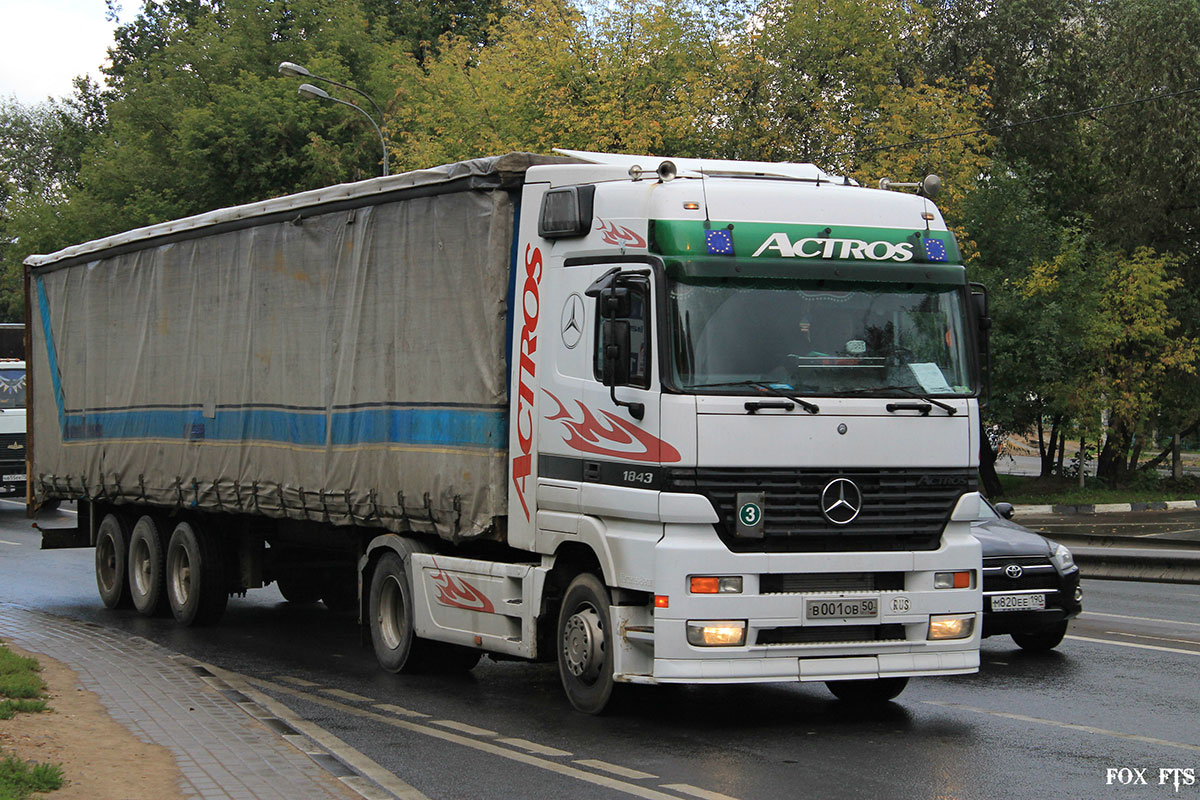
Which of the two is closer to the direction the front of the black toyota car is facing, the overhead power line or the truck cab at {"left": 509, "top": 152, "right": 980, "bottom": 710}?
the truck cab

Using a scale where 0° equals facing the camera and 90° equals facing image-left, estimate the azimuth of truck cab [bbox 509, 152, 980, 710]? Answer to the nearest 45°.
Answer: approximately 315°

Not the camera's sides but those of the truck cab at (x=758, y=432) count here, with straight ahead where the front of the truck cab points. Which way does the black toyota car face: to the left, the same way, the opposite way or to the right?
the same way

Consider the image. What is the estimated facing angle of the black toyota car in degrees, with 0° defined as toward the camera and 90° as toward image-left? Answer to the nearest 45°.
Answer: approximately 315°

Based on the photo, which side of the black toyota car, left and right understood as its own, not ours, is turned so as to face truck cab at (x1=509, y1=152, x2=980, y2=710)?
right

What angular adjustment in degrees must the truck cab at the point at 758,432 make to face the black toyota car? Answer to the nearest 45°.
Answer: approximately 90° to its left

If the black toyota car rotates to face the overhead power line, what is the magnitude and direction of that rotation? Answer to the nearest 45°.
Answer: approximately 135° to its left

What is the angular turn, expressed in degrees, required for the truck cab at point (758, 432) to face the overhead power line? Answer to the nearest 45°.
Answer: approximately 135° to its left

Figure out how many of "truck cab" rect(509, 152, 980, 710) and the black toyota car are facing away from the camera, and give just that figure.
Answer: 0
